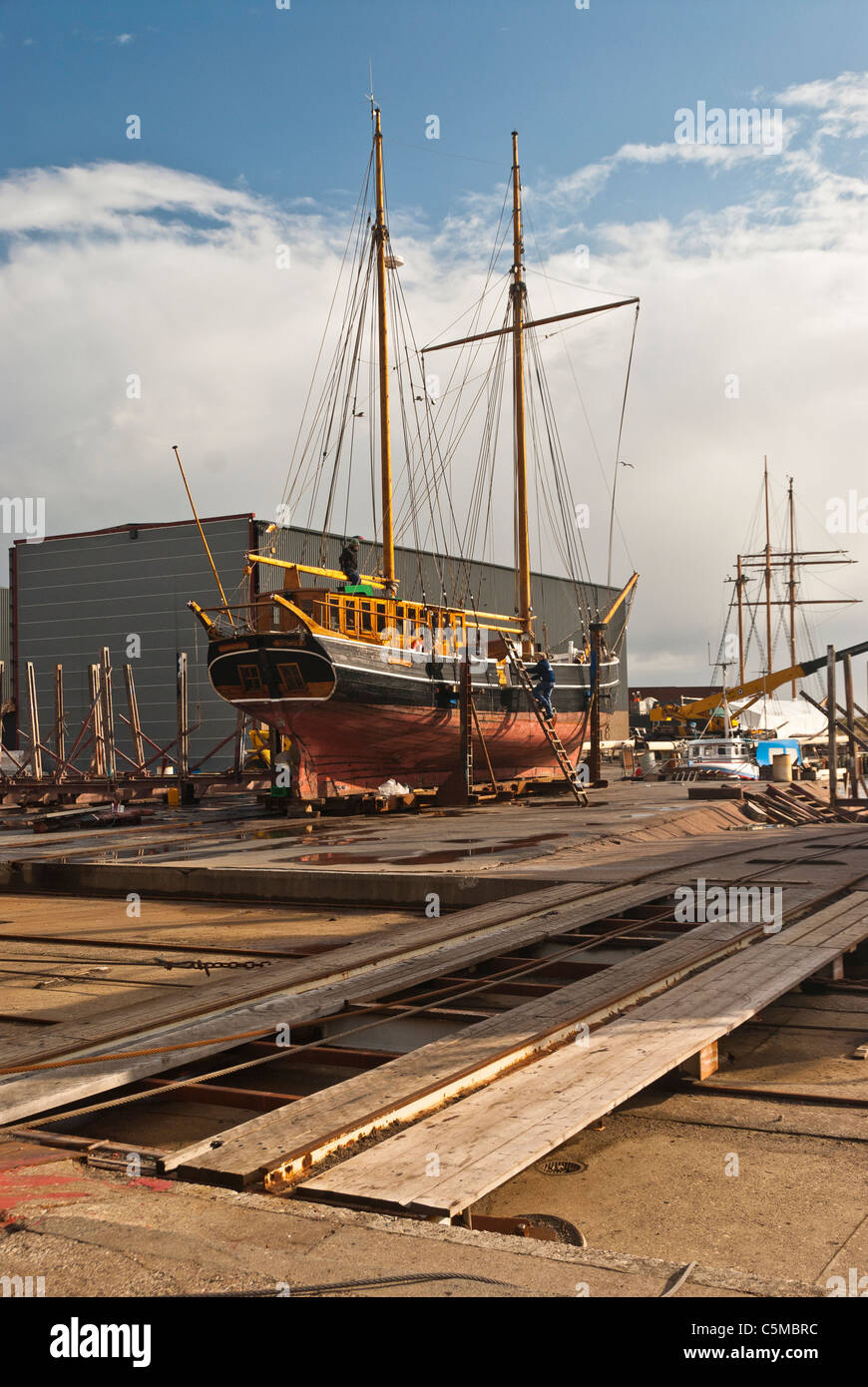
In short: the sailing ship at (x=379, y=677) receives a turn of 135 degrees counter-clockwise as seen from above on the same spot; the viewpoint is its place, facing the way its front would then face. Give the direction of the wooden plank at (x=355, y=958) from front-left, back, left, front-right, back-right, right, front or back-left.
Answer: left

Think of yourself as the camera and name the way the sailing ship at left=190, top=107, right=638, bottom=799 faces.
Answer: facing away from the viewer and to the right of the viewer

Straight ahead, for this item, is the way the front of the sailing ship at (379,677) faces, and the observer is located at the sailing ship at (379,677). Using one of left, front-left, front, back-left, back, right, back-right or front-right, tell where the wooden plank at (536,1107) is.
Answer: back-right

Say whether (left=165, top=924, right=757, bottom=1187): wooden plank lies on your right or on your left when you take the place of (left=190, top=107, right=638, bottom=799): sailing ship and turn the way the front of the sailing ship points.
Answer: on your right

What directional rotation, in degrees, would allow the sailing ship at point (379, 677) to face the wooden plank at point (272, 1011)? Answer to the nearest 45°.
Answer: approximately 135° to its right
